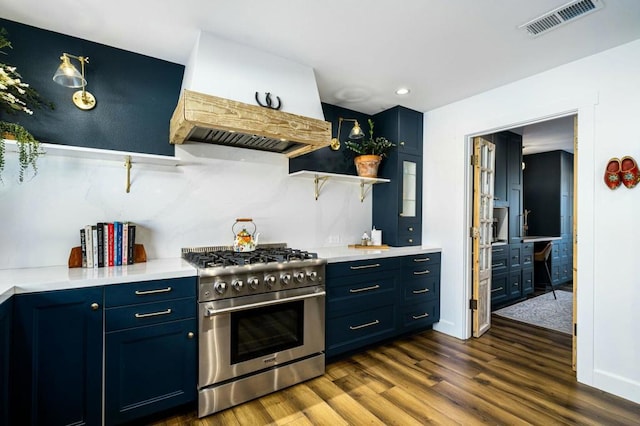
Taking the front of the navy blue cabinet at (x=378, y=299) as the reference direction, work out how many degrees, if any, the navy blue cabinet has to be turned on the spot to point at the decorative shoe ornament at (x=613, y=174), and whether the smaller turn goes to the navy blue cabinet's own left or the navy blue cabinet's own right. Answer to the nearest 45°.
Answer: approximately 45° to the navy blue cabinet's own left

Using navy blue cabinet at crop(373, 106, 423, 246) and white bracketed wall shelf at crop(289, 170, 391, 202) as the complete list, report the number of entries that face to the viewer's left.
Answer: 0

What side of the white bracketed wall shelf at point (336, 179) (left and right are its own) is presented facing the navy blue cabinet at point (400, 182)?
left

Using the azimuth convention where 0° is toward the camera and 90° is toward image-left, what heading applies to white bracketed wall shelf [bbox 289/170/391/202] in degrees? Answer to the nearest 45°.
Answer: approximately 315°

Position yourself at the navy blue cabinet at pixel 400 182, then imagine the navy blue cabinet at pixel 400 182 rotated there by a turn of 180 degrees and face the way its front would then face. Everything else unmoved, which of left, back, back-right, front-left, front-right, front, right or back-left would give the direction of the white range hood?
left

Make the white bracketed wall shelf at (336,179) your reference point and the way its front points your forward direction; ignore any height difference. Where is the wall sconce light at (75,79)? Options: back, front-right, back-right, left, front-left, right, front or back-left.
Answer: right

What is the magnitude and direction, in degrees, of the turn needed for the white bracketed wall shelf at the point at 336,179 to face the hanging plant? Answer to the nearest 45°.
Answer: approximately 90° to its right

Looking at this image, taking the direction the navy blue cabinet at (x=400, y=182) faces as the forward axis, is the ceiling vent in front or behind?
in front

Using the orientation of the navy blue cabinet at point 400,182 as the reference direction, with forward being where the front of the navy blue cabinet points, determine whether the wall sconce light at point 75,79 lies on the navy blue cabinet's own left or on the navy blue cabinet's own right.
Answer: on the navy blue cabinet's own right
